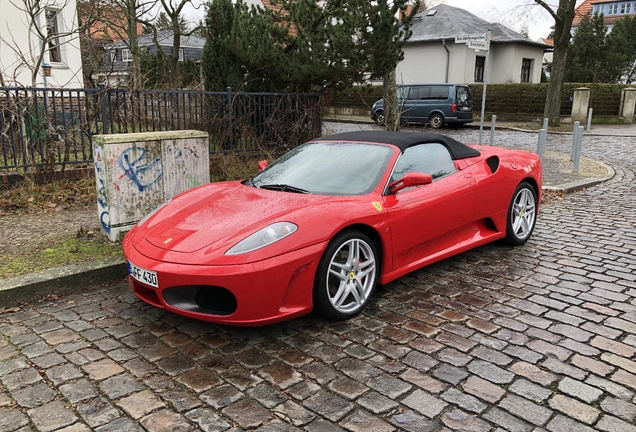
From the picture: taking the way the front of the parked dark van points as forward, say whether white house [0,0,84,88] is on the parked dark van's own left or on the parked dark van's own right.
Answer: on the parked dark van's own left

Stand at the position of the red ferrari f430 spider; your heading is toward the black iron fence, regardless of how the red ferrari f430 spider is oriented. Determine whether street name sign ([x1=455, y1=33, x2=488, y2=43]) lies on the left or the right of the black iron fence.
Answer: right

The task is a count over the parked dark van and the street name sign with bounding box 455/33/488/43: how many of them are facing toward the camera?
1

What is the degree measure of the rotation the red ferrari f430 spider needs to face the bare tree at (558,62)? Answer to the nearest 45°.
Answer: approximately 180°

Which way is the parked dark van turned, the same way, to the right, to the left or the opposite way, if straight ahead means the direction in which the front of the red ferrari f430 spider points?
to the right

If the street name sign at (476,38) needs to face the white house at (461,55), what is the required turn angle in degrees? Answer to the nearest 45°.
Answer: approximately 180°

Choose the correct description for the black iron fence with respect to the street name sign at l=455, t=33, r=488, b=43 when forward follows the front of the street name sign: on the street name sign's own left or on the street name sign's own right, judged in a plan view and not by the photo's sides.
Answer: on the street name sign's own right
